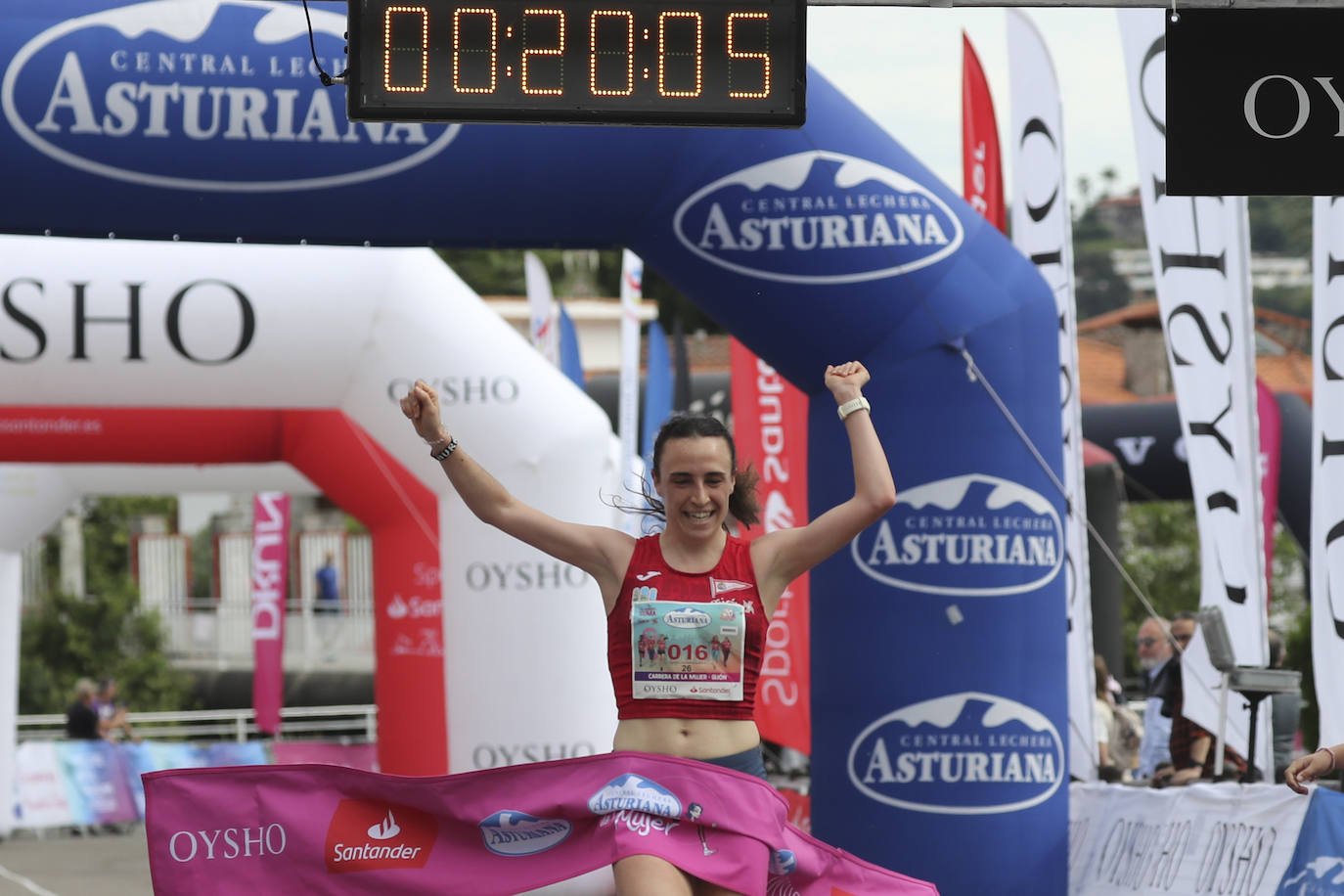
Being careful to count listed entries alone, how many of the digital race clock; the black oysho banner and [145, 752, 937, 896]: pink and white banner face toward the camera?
3

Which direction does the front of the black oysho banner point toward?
toward the camera

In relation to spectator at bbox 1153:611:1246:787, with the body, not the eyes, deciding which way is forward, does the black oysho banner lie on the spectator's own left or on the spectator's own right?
on the spectator's own left

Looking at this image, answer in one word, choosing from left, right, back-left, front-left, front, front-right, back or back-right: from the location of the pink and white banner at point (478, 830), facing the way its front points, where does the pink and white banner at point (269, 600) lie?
back

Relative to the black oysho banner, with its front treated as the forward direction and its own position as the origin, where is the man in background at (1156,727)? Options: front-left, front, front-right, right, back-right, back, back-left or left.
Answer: back

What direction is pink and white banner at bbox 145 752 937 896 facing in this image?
toward the camera

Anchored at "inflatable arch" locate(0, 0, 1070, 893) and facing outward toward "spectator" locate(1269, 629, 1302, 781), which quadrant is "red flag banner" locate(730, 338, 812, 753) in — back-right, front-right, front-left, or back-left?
front-left

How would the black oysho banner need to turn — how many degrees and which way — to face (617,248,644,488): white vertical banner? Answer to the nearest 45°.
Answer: approximately 135° to its right

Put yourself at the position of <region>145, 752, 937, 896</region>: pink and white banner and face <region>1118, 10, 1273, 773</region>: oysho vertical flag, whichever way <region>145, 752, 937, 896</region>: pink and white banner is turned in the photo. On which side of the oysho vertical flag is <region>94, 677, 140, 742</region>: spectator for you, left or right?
left

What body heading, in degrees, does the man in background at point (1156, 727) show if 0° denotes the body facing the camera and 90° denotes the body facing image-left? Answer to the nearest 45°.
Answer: approximately 45°
